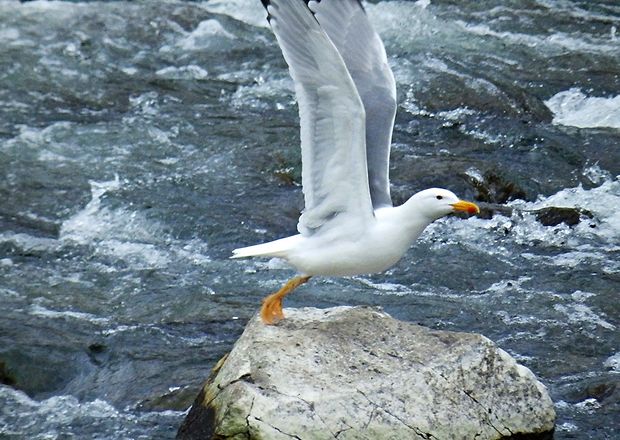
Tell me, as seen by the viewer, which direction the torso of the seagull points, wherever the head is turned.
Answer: to the viewer's right
